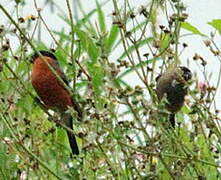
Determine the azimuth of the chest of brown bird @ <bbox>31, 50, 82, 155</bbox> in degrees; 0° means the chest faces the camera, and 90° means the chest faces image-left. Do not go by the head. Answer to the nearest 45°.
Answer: approximately 45°

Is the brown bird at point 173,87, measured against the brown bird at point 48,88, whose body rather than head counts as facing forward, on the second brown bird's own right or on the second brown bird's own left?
on the second brown bird's own left
